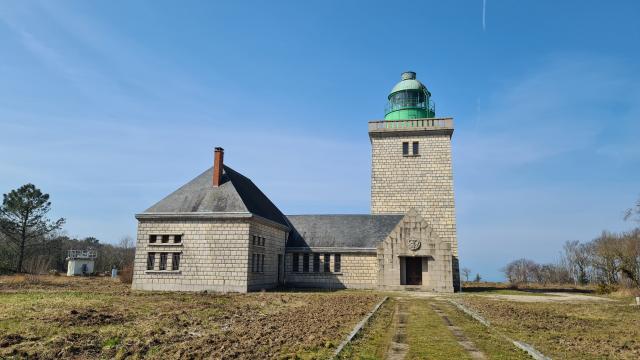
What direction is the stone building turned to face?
toward the camera
